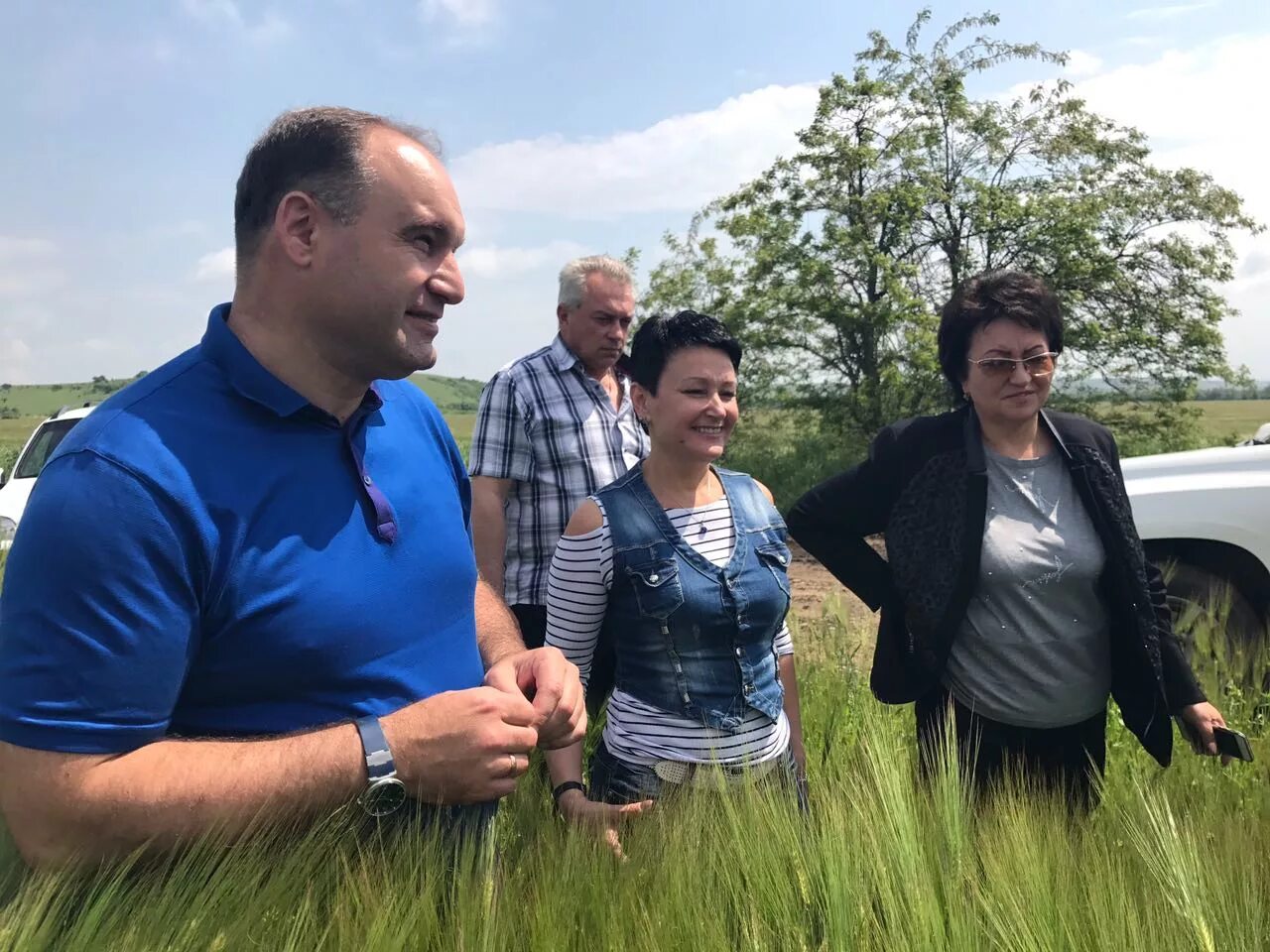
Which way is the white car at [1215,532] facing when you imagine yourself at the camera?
facing to the left of the viewer

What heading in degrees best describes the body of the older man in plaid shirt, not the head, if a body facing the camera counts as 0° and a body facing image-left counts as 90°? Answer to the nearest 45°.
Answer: approximately 315°

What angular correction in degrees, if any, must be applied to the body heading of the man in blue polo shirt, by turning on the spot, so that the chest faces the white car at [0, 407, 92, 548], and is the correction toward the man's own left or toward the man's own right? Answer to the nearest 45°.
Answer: approximately 135° to the man's own left

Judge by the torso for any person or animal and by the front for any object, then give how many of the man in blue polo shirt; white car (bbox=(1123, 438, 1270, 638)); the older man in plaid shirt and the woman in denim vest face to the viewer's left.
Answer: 1

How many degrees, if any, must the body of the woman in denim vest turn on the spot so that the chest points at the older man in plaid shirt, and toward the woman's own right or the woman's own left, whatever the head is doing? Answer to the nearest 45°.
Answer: approximately 135° to the woman's own left

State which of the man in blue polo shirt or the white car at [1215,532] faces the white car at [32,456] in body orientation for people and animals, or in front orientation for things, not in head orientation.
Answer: the white car at [1215,532]

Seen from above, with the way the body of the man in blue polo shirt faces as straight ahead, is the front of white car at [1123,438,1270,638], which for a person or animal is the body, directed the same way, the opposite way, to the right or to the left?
the opposite way

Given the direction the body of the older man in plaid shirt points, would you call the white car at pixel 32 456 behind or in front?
behind

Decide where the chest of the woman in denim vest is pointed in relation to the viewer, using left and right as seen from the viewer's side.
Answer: facing the viewer and to the right of the viewer

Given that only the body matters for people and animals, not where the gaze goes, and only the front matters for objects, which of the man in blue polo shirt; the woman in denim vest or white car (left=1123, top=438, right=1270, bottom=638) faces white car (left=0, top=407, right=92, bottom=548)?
white car (left=1123, top=438, right=1270, bottom=638)

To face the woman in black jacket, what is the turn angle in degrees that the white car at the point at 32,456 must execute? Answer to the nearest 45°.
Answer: approximately 45° to its left

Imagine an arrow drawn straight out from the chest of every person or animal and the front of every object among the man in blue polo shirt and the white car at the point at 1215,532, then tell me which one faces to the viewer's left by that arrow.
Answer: the white car

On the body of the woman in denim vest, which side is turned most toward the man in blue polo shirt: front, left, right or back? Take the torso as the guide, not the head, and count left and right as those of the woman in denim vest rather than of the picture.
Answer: right

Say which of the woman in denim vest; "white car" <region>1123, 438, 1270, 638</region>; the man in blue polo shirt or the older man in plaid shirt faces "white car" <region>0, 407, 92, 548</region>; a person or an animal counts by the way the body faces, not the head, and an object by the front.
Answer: "white car" <region>1123, 438, 1270, 638</region>
